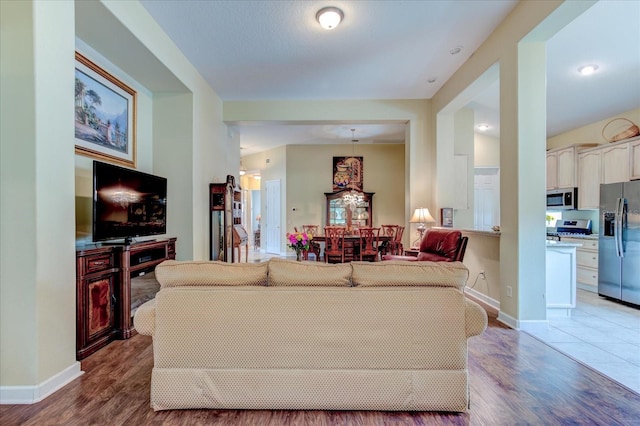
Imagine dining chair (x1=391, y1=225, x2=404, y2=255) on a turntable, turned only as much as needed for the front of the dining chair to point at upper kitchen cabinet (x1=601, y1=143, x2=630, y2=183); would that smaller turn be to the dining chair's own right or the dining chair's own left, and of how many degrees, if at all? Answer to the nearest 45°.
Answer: approximately 180°

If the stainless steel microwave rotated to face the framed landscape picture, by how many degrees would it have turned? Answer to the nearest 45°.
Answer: approximately 45° to its right

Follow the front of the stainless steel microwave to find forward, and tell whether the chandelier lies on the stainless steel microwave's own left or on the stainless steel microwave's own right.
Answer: on the stainless steel microwave's own right

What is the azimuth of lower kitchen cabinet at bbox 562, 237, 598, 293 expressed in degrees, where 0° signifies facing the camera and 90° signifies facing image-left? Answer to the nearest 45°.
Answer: approximately 45°

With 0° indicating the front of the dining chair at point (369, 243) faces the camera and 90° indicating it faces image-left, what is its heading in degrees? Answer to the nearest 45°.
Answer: approximately 180°

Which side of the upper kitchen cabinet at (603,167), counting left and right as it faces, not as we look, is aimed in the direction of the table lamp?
front

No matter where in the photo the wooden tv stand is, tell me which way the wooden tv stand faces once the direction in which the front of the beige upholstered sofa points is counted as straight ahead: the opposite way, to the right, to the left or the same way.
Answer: to the right

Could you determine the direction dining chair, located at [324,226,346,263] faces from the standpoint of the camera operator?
facing away from the viewer

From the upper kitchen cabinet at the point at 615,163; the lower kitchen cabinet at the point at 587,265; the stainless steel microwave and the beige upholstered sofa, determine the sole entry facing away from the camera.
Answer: the beige upholstered sofa

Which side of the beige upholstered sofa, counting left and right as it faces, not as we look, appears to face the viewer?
back

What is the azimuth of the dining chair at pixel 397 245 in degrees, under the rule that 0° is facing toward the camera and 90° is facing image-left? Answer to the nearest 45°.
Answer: approximately 90°

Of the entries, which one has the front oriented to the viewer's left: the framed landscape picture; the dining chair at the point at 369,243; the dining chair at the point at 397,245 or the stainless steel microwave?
the dining chair at the point at 397,245
